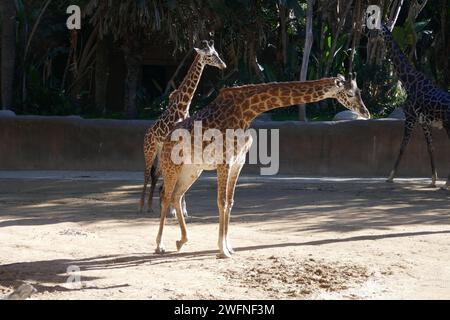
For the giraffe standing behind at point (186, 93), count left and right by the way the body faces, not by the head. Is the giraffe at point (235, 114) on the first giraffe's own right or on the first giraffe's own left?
on the first giraffe's own right

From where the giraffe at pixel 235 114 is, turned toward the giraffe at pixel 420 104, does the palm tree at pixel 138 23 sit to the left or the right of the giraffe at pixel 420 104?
left

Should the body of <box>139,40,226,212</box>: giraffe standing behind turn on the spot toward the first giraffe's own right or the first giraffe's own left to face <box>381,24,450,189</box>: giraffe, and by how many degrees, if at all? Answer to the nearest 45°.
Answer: approximately 45° to the first giraffe's own left

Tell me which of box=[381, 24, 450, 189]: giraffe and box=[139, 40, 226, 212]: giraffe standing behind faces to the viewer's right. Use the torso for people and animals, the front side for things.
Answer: the giraffe standing behind

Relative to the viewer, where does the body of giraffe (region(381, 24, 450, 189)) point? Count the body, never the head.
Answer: to the viewer's left

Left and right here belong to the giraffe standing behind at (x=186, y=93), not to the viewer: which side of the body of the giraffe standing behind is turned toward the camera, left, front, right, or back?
right

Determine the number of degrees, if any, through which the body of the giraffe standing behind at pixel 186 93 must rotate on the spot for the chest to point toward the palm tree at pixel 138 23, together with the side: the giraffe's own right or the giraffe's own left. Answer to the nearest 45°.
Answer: approximately 90° to the giraffe's own left

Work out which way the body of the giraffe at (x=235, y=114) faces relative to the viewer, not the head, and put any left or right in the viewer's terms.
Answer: facing to the right of the viewer

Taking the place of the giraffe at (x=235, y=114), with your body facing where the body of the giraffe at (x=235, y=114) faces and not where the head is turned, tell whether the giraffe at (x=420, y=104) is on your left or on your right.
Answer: on your left

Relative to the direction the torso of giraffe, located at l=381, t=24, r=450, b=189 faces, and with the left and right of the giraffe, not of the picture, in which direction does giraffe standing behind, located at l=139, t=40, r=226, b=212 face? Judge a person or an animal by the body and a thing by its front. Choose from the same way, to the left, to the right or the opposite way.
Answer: the opposite way

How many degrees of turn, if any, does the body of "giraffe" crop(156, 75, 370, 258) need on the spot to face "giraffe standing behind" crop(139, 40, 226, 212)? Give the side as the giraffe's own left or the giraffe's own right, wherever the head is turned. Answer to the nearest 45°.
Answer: approximately 90° to the giraffe's own left

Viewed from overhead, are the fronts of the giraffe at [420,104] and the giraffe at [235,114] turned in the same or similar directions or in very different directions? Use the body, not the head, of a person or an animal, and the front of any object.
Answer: very different directions
